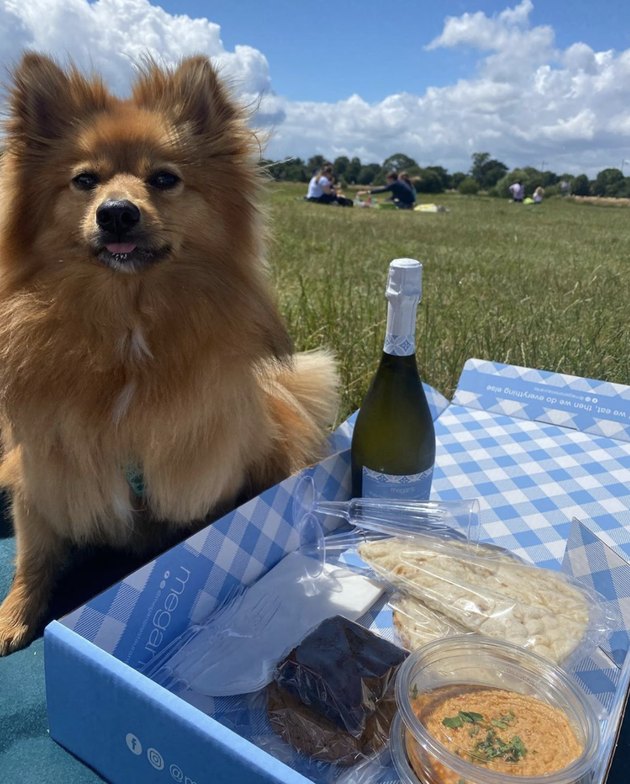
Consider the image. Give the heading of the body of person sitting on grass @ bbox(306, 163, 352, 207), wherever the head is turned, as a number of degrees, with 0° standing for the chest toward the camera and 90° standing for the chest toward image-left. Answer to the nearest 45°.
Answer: approximately 270°

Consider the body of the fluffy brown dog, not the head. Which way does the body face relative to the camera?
toward the camera

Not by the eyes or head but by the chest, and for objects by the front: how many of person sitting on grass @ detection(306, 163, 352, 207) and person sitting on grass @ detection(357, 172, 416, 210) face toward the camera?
0

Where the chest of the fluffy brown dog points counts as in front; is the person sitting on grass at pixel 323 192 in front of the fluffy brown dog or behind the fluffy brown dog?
behind

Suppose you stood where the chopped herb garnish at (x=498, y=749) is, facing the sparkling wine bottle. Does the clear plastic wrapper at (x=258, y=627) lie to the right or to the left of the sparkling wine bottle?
left

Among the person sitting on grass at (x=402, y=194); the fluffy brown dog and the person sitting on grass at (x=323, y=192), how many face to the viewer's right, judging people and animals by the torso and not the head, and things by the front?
1

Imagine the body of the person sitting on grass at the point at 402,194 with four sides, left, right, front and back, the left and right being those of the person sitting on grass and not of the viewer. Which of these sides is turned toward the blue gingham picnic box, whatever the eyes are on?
left

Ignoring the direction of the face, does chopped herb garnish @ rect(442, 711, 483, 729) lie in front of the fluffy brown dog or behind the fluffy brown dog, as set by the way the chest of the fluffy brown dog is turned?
in front

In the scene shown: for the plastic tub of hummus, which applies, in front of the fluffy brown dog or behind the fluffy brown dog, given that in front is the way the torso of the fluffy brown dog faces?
in front

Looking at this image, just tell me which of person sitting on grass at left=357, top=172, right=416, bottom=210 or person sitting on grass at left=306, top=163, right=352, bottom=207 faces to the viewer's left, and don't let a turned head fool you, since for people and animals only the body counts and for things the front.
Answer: person sitting on grass at left=357, top=172, right=416, bottom=210

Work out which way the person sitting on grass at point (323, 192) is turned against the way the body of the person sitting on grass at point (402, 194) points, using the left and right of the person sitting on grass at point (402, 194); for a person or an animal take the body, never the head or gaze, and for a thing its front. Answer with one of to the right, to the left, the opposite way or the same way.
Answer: the opposite way

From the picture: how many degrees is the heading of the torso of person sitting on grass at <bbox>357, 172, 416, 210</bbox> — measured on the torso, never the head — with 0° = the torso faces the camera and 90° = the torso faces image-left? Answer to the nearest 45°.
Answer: approximately 90°

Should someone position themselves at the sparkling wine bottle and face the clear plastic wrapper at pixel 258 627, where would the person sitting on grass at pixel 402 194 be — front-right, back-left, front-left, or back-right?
back-right

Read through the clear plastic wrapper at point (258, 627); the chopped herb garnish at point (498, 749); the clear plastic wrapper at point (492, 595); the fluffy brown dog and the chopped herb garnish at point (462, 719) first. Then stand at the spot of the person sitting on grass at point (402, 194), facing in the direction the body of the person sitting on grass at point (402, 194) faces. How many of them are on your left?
5
